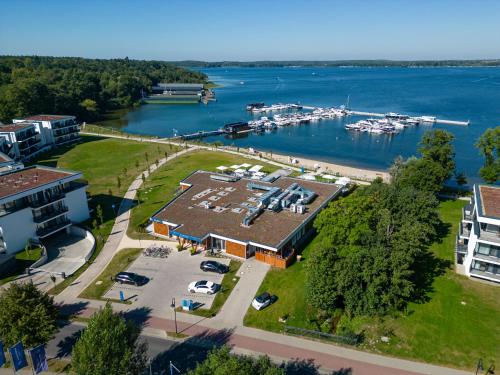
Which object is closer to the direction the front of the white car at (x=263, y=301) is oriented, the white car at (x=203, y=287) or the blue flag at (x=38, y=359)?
the blue flag

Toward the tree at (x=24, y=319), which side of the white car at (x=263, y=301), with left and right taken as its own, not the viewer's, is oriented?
front

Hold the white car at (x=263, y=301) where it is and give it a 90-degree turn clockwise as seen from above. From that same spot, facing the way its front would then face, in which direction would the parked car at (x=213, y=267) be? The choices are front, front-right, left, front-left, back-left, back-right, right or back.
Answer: front

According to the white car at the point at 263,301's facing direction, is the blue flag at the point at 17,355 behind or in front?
in front

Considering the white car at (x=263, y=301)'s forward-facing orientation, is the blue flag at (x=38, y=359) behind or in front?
in front

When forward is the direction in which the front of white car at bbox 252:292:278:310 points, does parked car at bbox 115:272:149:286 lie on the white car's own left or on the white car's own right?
on the white car's own right

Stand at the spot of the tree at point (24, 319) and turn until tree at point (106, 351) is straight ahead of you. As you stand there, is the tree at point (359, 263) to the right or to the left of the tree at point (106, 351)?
left

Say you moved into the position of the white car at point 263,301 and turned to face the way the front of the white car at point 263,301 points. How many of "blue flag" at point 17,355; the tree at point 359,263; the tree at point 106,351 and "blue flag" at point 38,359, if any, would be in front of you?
3

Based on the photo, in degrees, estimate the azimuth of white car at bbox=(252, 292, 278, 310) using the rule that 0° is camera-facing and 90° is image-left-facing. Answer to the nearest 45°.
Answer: approximately 45°

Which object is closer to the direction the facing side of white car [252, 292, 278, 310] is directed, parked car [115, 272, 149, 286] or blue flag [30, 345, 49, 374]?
the blue flag

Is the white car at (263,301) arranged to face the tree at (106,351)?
yes

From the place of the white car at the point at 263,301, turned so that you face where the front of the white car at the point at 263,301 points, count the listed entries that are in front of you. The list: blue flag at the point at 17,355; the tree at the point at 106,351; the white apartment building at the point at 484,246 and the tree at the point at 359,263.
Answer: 2
